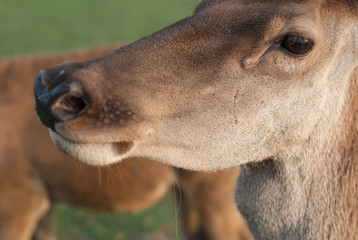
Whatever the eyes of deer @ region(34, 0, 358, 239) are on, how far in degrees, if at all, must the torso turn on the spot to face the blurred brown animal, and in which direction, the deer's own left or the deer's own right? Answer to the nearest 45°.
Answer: approximately 45° to the deer's own right

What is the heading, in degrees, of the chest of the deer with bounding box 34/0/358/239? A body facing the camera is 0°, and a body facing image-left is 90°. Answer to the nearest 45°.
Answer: approximately 90°
